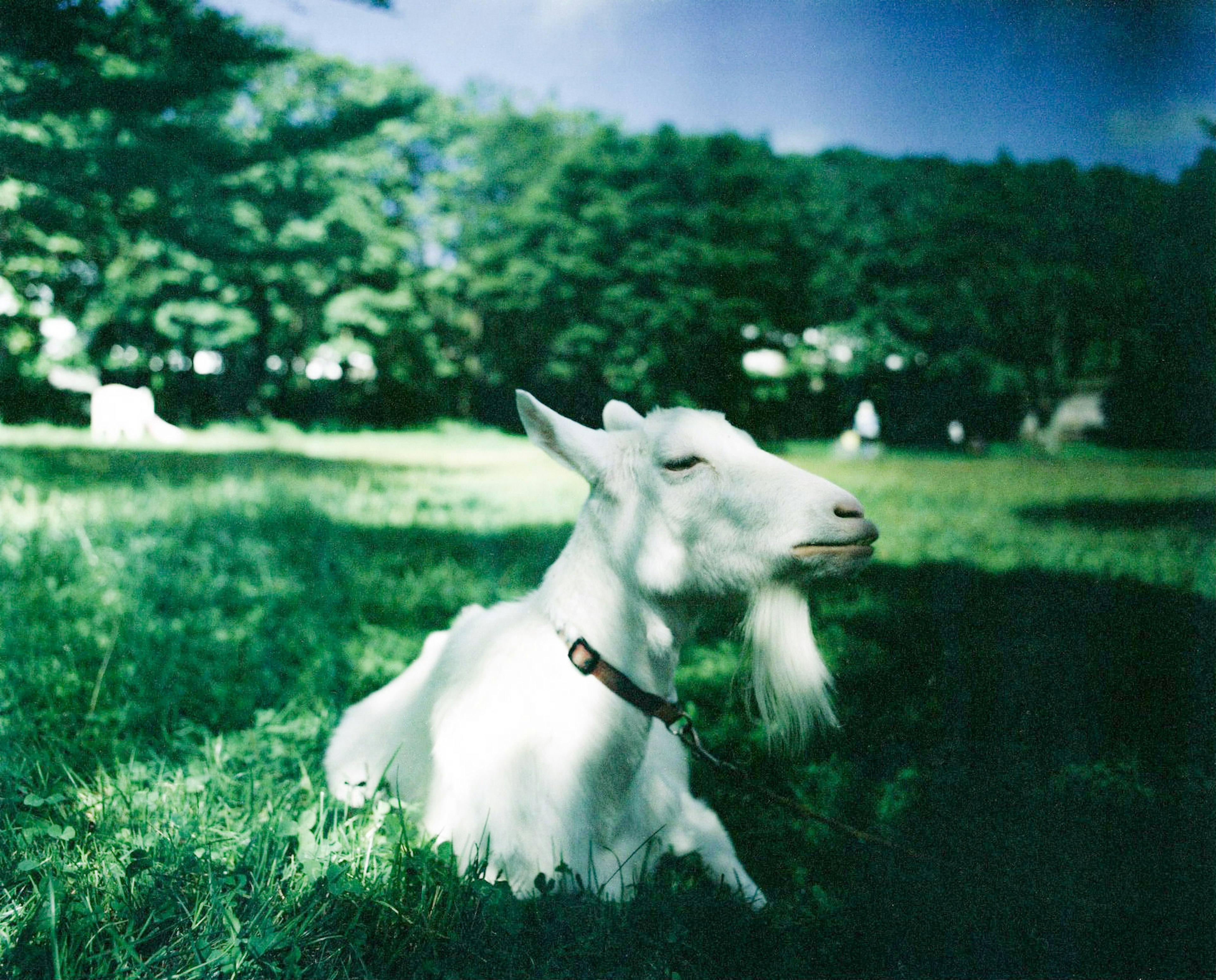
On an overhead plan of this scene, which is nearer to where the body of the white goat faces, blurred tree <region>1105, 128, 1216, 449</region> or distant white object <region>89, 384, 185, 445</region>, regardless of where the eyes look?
the blurred tree

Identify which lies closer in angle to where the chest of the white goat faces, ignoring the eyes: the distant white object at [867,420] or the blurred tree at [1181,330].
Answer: the blurred tree

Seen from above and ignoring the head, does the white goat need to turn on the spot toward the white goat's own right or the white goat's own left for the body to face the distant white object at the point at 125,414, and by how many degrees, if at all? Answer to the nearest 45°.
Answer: approximately 180°

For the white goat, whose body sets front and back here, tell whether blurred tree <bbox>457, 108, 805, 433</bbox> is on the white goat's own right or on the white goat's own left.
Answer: on the white goat's own left

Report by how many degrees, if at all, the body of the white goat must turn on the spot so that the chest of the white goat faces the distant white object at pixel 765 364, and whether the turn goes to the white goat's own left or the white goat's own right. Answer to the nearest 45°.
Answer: approximately 135° to the white goat's own left

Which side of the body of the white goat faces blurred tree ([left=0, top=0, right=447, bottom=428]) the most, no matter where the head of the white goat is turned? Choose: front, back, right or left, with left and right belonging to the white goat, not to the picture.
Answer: back

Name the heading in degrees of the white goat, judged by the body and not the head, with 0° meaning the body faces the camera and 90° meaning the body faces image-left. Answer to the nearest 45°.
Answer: approximately 315°
